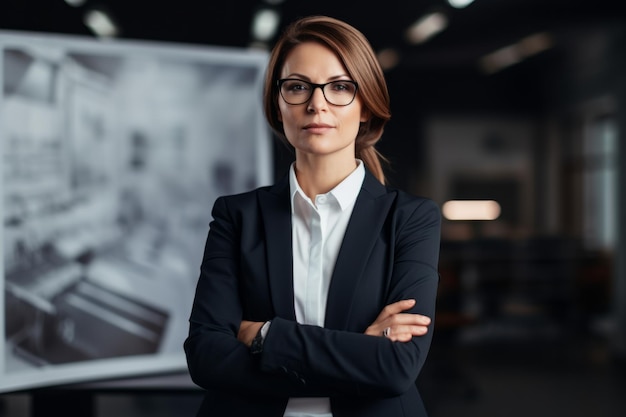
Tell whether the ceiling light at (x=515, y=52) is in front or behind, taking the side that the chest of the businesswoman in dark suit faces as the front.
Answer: behind

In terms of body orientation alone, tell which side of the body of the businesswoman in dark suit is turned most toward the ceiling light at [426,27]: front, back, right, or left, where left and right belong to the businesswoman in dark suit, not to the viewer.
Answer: back

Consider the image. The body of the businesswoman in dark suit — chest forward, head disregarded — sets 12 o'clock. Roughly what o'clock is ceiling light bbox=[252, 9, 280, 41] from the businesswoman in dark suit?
The ceiling light is roughly at 6 o'clock from the businesswoman in dark suit.

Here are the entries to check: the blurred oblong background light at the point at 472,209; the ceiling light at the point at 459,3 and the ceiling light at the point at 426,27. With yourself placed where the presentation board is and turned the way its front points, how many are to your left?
3

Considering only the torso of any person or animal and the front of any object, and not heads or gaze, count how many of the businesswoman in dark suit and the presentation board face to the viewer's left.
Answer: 0

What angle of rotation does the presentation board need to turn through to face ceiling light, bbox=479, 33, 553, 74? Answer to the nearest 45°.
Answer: approximately 90° to its left

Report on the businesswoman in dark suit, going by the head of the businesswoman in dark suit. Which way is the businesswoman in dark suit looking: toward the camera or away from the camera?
toward the camera

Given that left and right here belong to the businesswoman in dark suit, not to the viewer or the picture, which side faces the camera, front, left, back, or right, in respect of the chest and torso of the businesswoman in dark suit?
front
